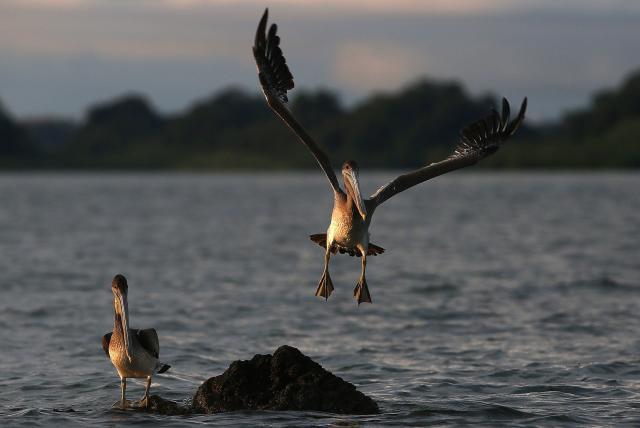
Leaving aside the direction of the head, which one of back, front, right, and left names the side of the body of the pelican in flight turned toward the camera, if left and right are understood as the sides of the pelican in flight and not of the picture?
front

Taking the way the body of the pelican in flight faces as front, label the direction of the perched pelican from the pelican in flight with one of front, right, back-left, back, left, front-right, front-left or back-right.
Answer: right
